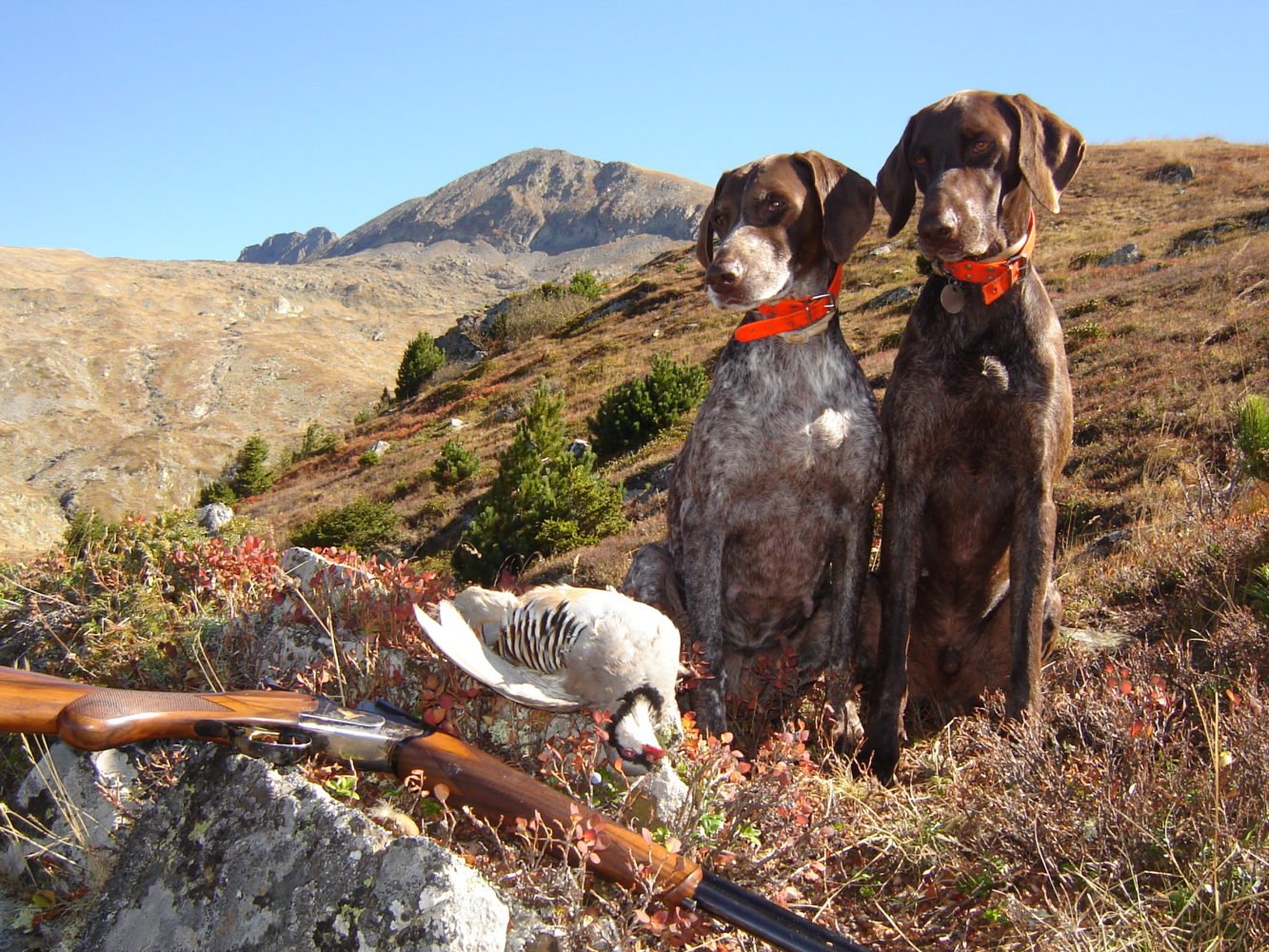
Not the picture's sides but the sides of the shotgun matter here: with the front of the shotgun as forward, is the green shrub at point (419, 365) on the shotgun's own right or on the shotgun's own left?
on the shotgun's own left

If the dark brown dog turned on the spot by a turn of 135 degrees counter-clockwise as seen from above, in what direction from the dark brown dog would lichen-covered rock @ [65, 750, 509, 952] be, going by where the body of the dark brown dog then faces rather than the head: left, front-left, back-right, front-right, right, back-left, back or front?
back

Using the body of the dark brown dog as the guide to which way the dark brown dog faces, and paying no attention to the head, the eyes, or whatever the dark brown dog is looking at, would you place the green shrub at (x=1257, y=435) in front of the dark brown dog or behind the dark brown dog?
behind

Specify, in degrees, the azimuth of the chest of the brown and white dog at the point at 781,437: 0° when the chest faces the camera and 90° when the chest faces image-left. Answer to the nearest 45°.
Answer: approximately 0°

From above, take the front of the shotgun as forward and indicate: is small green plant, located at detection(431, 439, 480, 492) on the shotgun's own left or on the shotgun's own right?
on the shotgun's own left

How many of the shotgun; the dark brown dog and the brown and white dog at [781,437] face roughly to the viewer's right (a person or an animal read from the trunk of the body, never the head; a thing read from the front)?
1

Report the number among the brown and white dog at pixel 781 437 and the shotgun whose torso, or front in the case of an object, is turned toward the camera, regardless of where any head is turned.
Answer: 1

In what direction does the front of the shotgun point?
to the viewer's right

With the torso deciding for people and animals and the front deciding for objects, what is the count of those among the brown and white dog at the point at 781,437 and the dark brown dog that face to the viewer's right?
0

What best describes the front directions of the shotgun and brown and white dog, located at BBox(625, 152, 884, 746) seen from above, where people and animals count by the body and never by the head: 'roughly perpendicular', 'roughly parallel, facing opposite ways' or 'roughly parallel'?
roughly perpendicular

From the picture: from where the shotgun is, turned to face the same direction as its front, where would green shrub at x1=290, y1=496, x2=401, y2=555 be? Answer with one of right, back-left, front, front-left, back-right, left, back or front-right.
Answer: left
